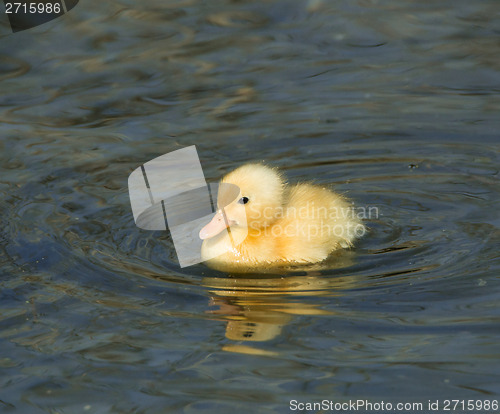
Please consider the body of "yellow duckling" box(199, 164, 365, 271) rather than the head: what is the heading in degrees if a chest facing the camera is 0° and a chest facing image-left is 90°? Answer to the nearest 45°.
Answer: approximately 90°
